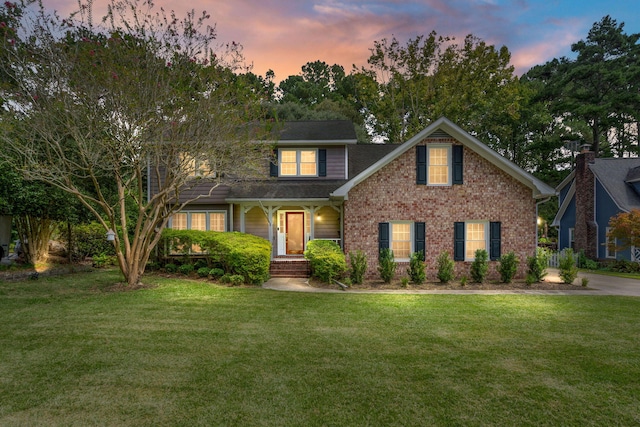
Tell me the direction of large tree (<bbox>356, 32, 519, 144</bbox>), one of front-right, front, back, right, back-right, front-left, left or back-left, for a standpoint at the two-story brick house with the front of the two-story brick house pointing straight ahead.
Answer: back

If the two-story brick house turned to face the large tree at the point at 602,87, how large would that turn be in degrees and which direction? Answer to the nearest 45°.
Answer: approximately 135° to its left

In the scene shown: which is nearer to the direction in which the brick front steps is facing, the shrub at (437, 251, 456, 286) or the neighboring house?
the shrub

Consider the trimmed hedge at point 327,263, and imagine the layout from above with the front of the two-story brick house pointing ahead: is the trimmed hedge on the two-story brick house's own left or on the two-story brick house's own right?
on the two-story brick house's own right

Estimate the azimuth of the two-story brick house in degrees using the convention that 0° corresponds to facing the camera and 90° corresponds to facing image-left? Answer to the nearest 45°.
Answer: approximately 0°

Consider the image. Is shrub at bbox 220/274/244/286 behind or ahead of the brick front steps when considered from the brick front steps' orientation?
ahead

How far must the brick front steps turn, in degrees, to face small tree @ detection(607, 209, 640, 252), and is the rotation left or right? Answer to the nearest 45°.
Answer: approximately 90° to its left

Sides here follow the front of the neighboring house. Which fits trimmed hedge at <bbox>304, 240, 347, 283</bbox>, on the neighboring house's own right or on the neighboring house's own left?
on the neighboring house's own right

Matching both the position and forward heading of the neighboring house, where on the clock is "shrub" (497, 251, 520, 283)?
The shrub is roughly at 2 o'clock from the neighboring house.

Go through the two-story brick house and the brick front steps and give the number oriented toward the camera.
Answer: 2

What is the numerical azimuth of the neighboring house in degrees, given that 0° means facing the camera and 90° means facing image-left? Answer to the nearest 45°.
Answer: approximately 315°
